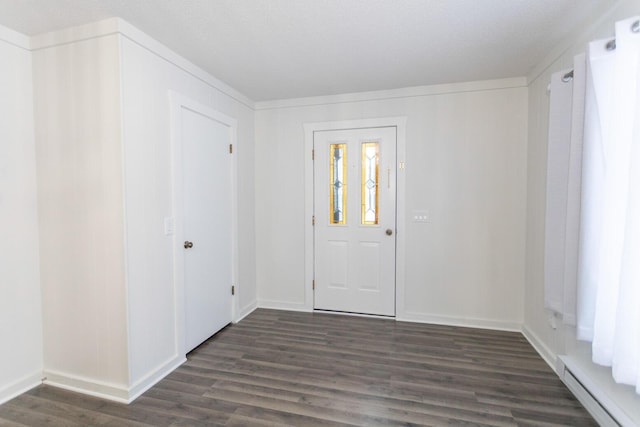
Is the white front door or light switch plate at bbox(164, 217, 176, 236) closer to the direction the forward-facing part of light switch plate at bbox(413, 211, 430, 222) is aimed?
the light switch plate

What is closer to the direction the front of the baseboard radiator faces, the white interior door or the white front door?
the white interior door

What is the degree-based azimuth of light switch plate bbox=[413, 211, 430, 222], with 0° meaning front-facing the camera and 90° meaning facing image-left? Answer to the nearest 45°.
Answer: approximately 0°

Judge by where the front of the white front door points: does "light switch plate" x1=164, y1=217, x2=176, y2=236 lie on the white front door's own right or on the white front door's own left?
on the white front door's own right

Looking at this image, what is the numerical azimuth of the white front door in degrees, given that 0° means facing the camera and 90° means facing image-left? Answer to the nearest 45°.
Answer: approximately 0°

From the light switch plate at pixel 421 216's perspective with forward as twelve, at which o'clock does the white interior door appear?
The white interior door is roughly at 2 o'clock from the light switch plate.

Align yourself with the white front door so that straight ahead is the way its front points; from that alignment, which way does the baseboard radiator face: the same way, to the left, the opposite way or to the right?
to the right

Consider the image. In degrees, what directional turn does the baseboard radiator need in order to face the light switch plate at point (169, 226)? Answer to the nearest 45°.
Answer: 0° — it already faces it

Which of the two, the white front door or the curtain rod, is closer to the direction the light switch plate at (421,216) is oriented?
the curtain rod

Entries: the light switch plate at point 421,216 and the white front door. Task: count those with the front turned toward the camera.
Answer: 2

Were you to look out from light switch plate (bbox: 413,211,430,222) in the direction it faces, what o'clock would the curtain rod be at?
The curtain rod is roughly at 11 o'clock from the light switch plate.

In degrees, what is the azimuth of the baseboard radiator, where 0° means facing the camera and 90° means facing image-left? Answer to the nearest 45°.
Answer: approximately 45°

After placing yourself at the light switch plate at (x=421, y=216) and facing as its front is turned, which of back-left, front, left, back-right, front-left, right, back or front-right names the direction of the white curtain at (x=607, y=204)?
front-left

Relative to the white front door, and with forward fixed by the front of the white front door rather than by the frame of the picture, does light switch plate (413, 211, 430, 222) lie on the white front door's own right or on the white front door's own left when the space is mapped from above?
on the white front door's own left
